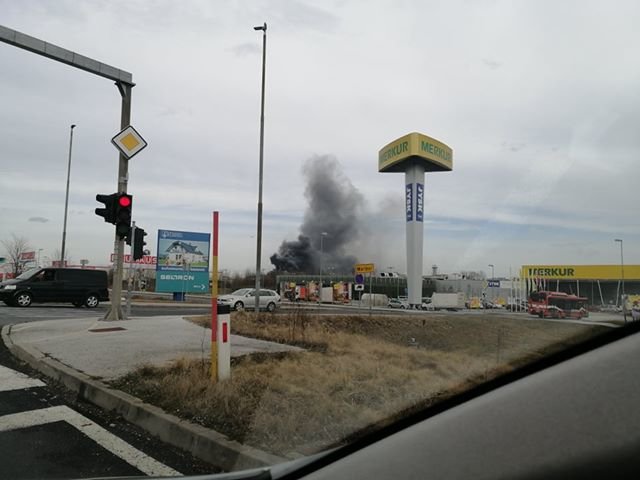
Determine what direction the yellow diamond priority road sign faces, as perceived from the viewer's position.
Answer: facing the viewer

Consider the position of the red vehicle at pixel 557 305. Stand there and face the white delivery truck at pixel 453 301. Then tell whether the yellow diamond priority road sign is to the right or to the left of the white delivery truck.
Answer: left

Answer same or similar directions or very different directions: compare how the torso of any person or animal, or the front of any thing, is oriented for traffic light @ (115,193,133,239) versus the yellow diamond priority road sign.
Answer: same or similar directions

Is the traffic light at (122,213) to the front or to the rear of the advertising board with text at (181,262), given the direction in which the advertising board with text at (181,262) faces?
to the front

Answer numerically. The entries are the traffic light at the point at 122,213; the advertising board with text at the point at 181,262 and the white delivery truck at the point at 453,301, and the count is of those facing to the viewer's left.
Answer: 1

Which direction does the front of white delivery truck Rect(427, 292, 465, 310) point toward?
to the viewer's left

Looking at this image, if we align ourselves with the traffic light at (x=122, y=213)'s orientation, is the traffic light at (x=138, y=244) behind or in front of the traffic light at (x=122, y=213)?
behind

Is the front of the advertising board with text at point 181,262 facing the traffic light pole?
yes

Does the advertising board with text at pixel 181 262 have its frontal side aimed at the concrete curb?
yes

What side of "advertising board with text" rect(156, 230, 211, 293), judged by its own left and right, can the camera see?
front

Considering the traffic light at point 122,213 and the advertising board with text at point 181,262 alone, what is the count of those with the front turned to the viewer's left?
0

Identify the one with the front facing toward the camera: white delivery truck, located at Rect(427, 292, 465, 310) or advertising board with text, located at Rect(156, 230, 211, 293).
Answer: the advertising board with text

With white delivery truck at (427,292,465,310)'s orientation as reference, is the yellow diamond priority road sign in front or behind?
in front

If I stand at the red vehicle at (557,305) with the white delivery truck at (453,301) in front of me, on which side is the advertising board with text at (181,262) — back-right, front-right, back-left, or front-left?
front-left
